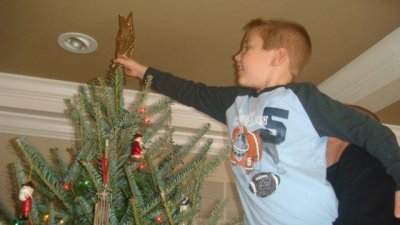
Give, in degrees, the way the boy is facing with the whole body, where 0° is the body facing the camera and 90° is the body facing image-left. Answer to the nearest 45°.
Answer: approximately 45°

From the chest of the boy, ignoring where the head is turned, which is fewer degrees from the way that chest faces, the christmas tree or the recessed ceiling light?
the christmas tree

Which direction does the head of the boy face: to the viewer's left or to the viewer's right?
to the viewer's left

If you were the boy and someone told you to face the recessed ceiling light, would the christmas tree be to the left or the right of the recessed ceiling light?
left

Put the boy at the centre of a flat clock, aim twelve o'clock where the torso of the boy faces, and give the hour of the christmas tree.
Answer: The christmas tree is roughly at 1 o'clock from the boy.

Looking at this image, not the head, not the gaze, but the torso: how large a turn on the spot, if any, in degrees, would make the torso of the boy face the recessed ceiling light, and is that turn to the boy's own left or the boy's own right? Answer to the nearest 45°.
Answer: approximately 90° to the boy's own right
